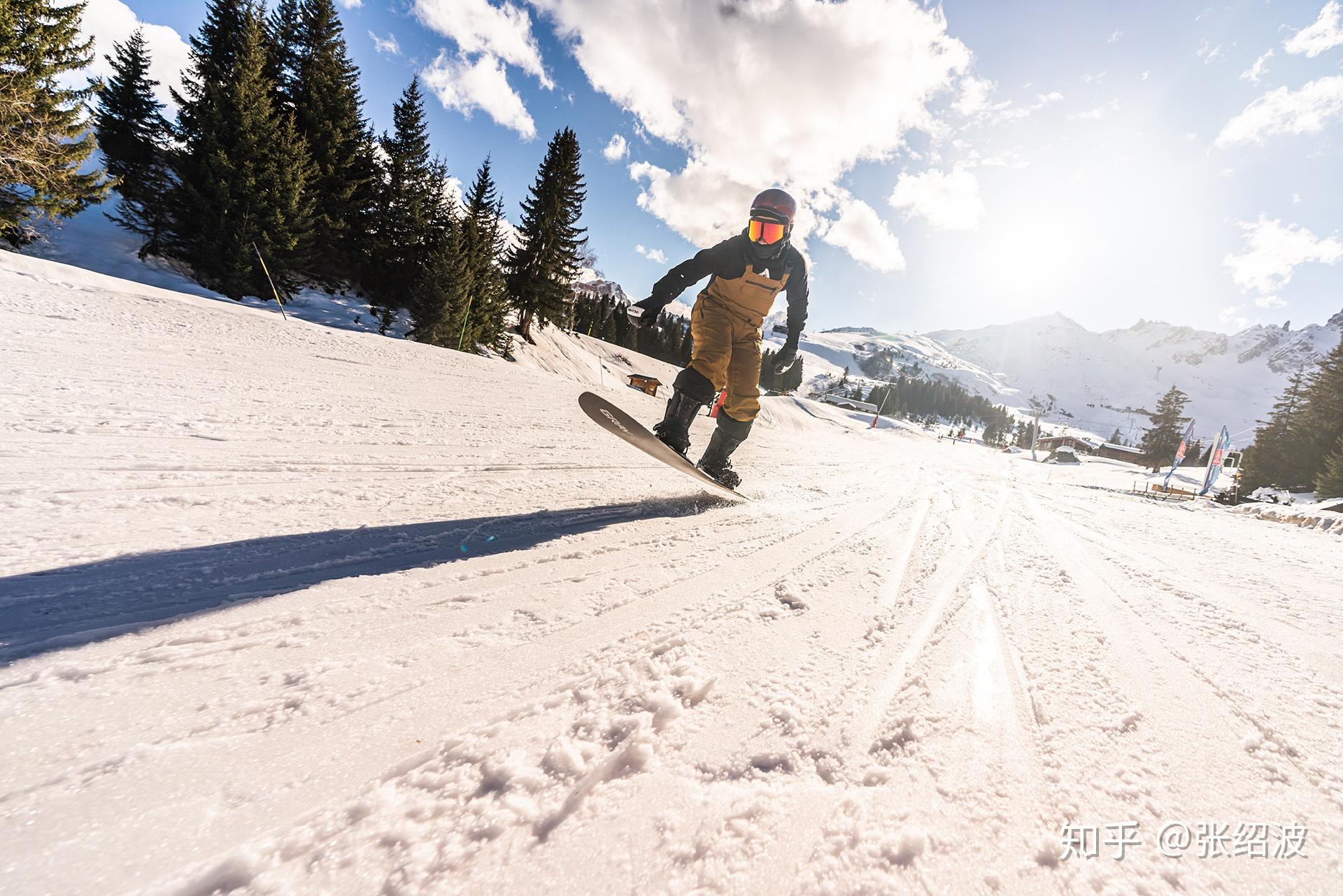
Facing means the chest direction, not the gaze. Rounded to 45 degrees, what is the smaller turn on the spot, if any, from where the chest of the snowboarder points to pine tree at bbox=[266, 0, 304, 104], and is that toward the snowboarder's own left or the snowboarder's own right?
approximately 135° to the snowboarder's own right

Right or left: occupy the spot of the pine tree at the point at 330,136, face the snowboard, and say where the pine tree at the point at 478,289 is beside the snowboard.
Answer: left

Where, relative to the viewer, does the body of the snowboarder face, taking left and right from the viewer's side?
facing the viewer

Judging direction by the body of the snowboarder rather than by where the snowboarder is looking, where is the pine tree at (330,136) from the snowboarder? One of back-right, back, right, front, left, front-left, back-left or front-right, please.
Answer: back-right

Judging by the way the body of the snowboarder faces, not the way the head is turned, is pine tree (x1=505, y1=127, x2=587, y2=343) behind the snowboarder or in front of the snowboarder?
behind

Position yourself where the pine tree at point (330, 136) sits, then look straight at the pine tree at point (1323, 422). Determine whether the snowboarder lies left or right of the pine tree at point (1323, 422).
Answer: right

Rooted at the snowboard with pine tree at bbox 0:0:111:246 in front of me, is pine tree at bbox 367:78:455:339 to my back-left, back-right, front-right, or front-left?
front-right

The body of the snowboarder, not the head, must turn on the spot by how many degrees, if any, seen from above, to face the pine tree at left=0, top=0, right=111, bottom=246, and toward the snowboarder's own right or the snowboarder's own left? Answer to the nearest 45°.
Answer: approximately 135° to the snowboarder's own right

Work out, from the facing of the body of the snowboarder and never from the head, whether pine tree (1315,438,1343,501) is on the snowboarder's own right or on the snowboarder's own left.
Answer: on the snowboarder's own left
